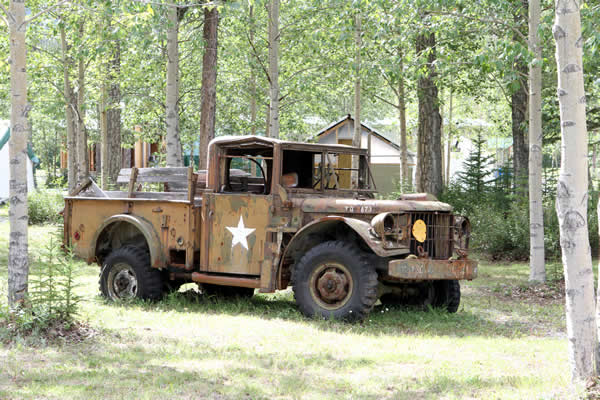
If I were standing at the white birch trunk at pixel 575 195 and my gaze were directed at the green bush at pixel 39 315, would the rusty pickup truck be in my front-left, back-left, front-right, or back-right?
front-right

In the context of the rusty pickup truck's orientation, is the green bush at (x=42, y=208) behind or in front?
behind

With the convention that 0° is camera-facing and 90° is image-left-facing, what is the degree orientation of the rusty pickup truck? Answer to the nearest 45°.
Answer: approximately 315°

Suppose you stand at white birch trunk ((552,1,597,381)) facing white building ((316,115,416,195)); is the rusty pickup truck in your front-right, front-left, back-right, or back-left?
front-left

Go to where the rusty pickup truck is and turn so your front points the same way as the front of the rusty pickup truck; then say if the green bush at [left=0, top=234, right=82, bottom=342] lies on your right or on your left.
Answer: on your right

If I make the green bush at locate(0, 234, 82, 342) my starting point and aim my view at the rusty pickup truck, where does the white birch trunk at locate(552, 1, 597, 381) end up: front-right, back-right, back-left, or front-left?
front-right

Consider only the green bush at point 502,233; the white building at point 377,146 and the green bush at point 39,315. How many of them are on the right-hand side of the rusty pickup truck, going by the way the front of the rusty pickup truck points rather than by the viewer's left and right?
1

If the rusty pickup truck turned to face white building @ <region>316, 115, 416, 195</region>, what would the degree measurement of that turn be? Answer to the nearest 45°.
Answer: approximately 135° to its left

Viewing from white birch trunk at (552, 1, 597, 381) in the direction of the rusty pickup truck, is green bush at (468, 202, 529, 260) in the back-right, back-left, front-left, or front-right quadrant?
front-right

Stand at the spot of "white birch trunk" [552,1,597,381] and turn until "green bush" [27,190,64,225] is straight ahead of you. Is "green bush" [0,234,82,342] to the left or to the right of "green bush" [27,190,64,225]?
left

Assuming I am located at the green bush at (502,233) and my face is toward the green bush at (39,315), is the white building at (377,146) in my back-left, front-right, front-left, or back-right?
back-right

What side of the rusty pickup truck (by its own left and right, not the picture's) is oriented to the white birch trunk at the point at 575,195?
front
